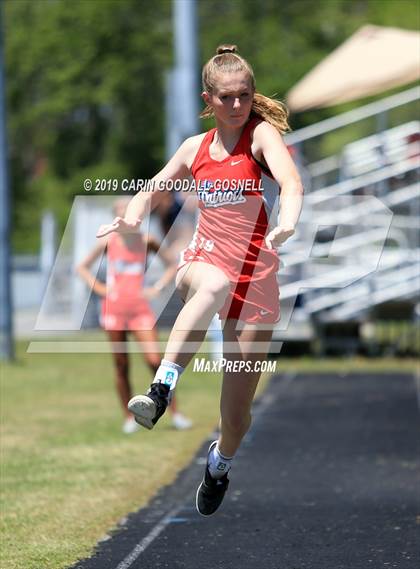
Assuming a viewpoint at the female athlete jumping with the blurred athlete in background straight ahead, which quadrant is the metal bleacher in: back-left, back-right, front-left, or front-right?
front-right

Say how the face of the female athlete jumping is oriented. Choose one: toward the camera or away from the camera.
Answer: toward the camera

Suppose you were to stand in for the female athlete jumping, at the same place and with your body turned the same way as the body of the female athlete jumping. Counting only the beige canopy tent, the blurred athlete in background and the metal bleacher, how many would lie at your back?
3

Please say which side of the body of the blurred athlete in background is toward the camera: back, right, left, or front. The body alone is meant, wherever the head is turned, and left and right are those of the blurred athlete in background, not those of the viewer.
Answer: front

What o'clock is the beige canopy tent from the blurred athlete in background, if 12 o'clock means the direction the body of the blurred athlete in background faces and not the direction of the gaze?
The beige canopy tent is roughly at 7 o'clock from the blurred athlete in background.

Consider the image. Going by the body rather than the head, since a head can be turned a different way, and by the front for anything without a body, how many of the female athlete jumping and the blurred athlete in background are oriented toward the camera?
2

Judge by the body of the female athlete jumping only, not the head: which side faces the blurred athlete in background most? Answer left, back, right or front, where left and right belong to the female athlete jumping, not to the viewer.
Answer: back

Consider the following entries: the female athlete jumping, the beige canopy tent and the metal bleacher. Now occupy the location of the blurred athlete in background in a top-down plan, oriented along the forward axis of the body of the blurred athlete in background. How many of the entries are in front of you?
1

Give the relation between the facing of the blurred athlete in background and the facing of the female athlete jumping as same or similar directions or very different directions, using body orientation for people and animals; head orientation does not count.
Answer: same or similar directions

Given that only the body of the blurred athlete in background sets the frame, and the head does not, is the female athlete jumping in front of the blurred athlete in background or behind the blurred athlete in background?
in front

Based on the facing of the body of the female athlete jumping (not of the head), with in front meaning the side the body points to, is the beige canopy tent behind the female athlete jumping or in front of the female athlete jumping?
behind

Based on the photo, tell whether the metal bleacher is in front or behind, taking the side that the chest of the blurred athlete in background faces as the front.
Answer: behind
